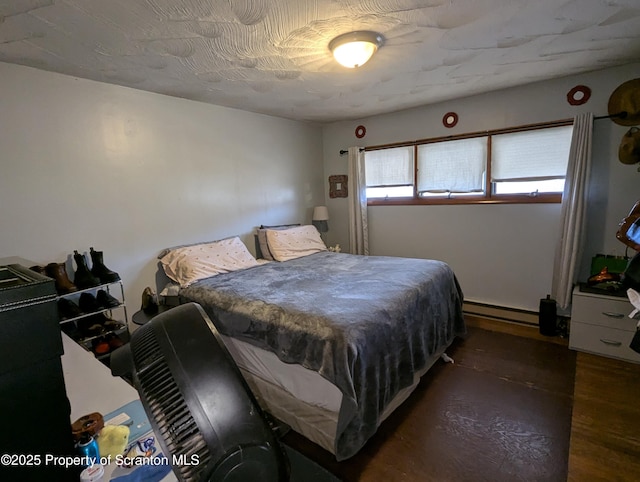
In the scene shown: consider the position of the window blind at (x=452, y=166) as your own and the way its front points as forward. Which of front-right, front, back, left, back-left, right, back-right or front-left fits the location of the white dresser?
left

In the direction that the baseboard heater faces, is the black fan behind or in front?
in front

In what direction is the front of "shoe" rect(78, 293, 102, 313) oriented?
to the viewer's right

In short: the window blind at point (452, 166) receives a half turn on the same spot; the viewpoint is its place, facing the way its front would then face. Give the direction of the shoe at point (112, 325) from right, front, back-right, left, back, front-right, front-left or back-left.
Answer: back

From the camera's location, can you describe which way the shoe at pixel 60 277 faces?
facing to the right of the viewer

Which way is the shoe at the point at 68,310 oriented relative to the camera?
to the viewer's right

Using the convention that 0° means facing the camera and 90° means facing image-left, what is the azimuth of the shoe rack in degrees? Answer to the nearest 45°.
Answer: approximately 315°

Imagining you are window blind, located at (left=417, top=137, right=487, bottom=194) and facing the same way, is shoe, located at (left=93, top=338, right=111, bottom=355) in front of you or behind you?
in front

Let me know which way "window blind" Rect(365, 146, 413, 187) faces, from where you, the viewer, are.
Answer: facing the viewer and to the left of the viewer

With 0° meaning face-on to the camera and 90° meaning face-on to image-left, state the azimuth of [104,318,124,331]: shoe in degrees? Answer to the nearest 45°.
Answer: approximately 270°

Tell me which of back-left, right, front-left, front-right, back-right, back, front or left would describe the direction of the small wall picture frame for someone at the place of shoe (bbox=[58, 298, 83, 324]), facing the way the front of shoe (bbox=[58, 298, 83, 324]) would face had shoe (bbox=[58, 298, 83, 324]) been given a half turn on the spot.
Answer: right

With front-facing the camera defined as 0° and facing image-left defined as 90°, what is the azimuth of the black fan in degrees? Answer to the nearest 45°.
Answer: approximately 270°
